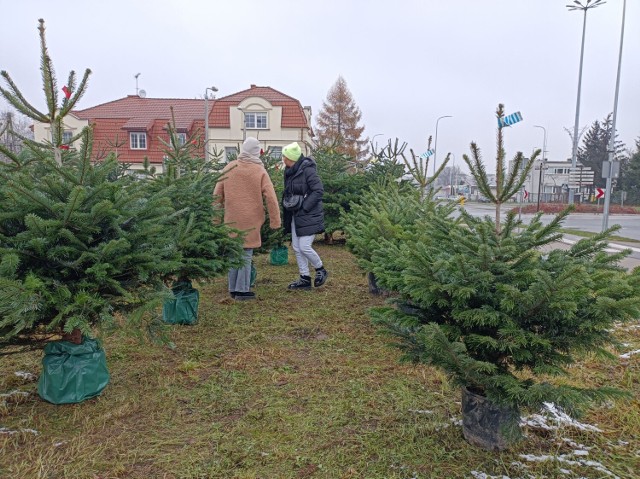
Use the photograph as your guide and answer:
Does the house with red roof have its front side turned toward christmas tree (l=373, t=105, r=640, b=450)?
yes

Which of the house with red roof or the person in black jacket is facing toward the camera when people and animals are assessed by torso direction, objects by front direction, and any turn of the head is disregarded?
the house with red roof

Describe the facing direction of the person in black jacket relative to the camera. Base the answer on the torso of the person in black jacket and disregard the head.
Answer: to the viewer's left

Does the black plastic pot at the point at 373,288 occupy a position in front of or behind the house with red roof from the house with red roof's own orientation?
in front

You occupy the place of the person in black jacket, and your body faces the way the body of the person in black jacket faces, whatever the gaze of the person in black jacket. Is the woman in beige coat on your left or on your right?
on your left

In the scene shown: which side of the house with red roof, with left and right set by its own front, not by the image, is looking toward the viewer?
front

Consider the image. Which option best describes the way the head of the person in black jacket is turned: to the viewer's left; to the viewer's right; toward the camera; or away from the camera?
to the viewer's left

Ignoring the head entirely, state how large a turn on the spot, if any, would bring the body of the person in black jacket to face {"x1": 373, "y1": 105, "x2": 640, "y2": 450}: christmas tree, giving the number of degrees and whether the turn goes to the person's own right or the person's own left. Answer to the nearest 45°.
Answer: approximately 90° to the person's own left

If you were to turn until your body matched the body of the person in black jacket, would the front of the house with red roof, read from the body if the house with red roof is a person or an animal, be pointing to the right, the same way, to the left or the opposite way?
to the left

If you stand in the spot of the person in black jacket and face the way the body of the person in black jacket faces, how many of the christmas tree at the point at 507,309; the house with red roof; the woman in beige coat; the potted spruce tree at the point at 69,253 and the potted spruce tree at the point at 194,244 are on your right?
1

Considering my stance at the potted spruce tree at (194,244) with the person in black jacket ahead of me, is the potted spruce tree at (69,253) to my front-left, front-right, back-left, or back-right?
back-right

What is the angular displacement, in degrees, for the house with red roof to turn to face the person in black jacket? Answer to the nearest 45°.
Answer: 0° — it already faces them
